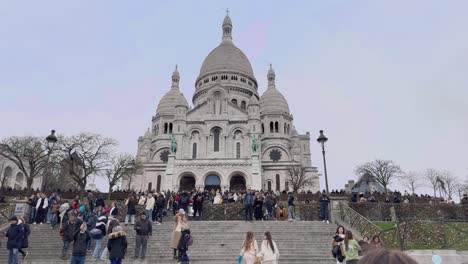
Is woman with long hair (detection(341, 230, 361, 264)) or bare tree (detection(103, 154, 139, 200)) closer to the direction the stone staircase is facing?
the woman with long hair

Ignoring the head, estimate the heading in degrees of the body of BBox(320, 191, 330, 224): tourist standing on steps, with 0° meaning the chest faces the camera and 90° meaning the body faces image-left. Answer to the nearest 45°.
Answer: approximately 0°

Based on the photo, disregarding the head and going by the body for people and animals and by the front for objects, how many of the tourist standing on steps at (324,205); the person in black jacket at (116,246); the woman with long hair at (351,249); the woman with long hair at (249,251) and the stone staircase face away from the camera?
3

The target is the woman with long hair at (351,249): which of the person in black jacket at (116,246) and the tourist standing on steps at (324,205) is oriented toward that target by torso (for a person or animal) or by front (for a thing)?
the tourist standing on steps

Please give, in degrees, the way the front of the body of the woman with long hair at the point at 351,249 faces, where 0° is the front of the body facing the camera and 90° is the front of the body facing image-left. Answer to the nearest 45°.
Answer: approximately 180°

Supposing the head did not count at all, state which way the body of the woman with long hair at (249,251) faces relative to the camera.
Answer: away from the camera

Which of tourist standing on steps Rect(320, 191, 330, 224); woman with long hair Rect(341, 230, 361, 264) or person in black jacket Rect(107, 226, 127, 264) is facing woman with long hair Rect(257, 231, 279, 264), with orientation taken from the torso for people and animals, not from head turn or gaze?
the tourist standing on steps

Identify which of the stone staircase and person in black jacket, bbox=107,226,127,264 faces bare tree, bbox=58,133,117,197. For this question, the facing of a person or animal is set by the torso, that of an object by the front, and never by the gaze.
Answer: the person in black jacket

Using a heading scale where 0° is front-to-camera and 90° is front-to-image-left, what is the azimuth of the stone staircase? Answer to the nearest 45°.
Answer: approximately 0°

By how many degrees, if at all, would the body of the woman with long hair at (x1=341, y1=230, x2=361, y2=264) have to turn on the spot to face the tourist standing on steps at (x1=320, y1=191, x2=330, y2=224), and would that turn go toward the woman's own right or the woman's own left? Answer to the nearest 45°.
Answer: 0° — they already face them

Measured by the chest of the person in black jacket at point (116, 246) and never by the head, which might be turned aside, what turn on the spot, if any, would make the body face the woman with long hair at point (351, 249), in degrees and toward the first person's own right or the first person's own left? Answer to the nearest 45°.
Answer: approximately 135° to the first person's own right

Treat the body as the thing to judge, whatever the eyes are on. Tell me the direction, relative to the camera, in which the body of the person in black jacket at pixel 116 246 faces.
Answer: away from the camera

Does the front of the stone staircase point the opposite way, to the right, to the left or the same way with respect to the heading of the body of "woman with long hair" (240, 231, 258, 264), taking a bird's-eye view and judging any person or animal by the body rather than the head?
the opposite way
